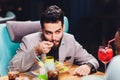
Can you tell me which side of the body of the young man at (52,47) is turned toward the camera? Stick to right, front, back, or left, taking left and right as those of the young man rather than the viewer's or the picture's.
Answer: front
